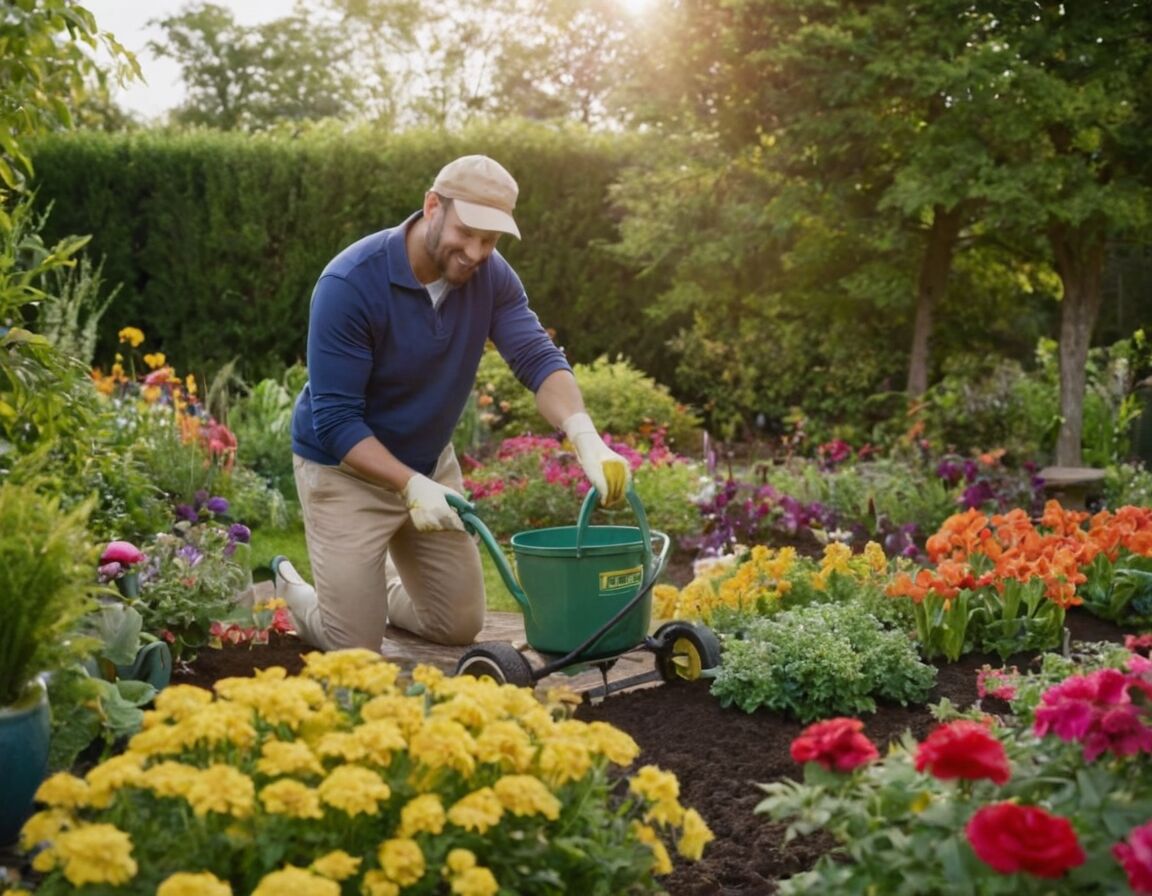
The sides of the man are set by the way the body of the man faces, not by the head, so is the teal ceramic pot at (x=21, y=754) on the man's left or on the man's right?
on the man's right

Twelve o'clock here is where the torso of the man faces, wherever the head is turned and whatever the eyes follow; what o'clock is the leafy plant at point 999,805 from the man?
The leafy plant is roughly at 1 o'clock from the man.

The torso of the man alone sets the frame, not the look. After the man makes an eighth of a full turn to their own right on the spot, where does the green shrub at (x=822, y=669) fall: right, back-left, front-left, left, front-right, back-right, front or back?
front-left

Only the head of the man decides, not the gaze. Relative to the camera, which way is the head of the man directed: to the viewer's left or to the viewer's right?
to the viewer's right

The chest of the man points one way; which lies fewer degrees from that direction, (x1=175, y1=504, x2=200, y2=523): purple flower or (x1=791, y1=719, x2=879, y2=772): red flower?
the red flower

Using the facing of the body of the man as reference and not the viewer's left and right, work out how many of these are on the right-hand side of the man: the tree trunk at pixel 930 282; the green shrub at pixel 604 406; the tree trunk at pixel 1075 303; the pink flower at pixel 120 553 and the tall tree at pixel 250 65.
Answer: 1

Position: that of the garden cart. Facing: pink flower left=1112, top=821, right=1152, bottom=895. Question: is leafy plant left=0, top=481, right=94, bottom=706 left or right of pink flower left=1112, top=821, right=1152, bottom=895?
right

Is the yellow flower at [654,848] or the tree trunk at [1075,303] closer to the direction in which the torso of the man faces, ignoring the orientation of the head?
the yellow flower

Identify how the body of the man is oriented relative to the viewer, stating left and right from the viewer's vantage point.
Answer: facing the viewer and to the right of the viewer

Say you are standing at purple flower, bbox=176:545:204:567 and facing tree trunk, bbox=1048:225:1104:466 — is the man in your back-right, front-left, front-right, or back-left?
front-right

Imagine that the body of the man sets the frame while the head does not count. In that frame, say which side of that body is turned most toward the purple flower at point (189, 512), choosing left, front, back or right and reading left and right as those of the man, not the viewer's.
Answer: back

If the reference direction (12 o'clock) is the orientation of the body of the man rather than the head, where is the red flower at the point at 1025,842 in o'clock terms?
The red flower is roughly at 1 o'clock from the man.

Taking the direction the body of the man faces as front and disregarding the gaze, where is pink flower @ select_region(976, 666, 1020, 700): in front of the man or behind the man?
in front

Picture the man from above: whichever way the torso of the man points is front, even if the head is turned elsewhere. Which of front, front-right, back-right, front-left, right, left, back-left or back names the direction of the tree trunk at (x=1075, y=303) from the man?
left

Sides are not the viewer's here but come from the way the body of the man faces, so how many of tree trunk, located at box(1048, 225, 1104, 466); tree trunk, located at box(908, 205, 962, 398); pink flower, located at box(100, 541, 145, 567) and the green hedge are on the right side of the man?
1

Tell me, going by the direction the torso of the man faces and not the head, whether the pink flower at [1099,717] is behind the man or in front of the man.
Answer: in front

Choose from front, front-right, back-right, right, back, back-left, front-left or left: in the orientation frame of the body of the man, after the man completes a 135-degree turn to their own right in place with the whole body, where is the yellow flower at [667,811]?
left

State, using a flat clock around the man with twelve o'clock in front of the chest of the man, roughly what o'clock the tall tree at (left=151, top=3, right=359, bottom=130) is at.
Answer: The tall tree is roughly at 7 o'clock from the man.
